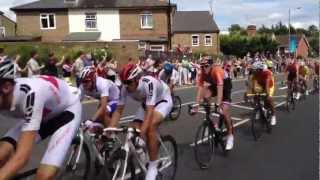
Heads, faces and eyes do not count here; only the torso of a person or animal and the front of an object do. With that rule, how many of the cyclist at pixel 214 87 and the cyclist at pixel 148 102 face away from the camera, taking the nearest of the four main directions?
0

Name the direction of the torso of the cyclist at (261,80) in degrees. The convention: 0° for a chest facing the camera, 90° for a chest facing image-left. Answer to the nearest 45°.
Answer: approximately 45°

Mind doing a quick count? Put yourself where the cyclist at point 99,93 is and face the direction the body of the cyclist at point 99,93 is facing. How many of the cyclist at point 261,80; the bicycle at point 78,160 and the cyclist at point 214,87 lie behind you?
2

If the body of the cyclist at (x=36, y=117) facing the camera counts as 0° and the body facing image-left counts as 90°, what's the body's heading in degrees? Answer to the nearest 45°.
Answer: approximately 45°

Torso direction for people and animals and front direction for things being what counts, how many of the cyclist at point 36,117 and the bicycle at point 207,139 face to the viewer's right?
0

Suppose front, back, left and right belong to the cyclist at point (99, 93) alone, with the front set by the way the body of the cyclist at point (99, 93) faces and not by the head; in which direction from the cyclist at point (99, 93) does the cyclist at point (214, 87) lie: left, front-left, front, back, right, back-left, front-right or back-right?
back

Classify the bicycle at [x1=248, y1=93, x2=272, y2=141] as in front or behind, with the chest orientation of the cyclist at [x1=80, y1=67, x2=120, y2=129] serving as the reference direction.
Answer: behind
